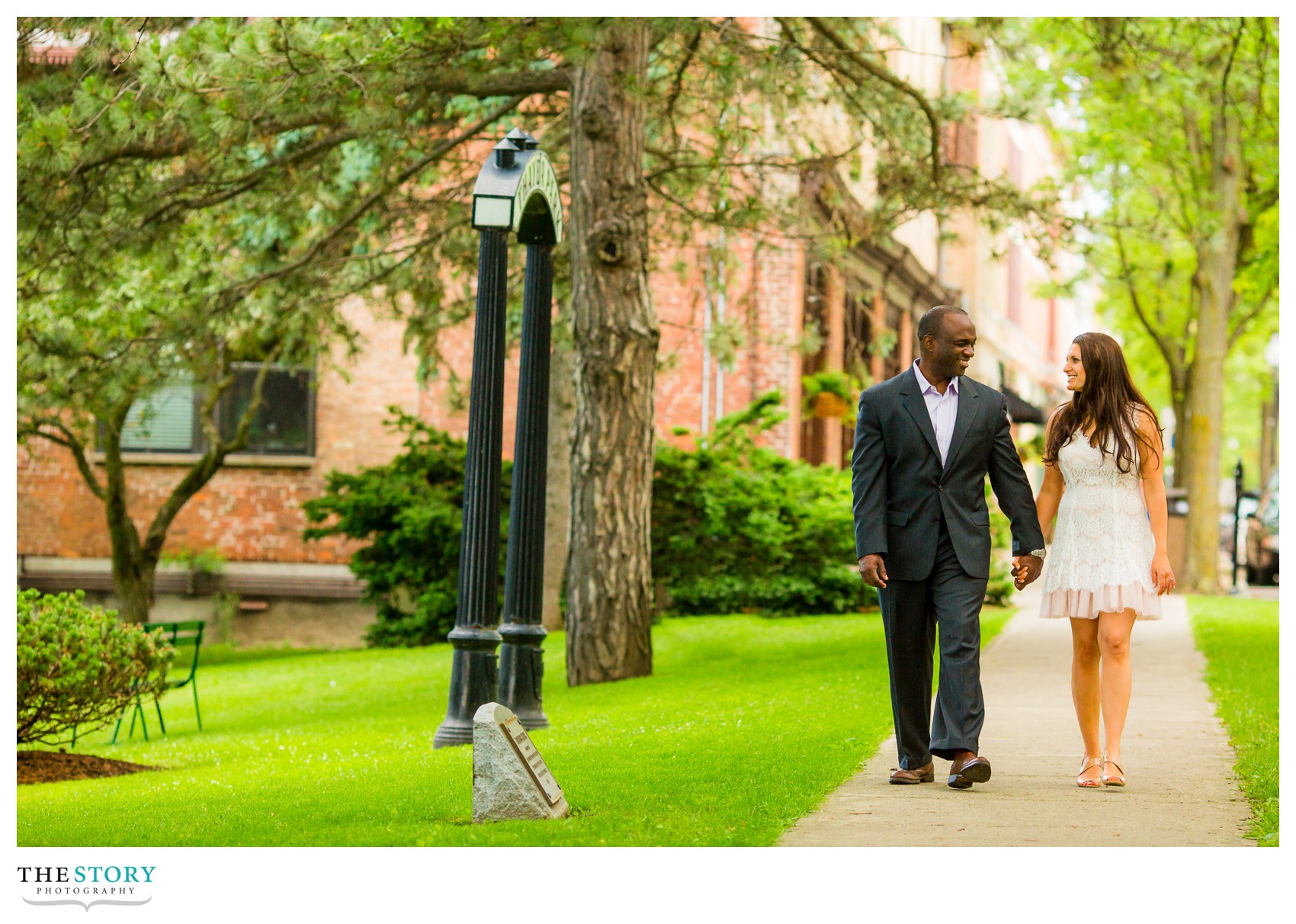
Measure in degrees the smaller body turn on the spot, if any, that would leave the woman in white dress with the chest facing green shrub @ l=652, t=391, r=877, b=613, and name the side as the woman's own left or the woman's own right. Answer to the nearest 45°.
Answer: approximately 180°

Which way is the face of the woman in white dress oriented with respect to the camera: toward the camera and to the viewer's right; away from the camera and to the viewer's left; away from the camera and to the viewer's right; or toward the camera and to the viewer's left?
toward the camera and to the viewer's left

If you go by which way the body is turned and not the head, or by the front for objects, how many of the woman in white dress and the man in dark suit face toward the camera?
2

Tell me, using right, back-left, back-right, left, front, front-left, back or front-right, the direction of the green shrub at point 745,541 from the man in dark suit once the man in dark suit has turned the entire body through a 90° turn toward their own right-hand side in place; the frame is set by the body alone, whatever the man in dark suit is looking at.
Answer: right

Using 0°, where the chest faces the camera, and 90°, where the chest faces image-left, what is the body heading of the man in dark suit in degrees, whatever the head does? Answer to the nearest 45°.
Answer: approximately 0°

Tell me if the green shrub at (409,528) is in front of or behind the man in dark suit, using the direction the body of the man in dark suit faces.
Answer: behind
